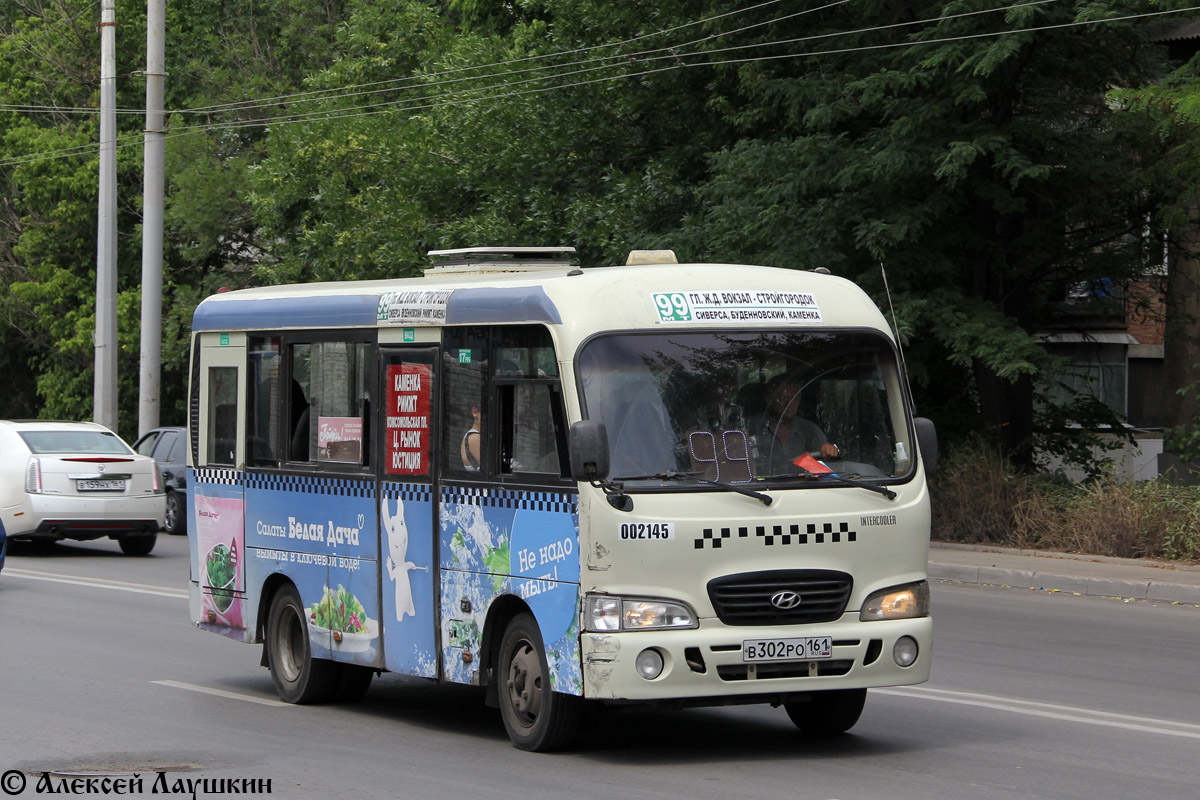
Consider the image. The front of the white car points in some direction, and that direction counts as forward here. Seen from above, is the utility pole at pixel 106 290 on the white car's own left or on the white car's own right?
on the white car's own right

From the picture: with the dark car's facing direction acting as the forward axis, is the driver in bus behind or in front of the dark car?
behind

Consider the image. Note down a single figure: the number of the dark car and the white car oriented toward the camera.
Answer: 0

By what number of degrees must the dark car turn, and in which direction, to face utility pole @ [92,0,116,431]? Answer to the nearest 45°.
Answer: approximately 45° to its right

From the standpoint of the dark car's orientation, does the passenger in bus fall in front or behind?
behind

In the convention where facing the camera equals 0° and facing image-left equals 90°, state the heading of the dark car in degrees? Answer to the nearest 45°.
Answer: approximately 135°

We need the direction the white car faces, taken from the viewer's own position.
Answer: facing away from the viewer and to the left of the viewer

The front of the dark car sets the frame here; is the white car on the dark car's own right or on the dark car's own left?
on the dark car's own left
